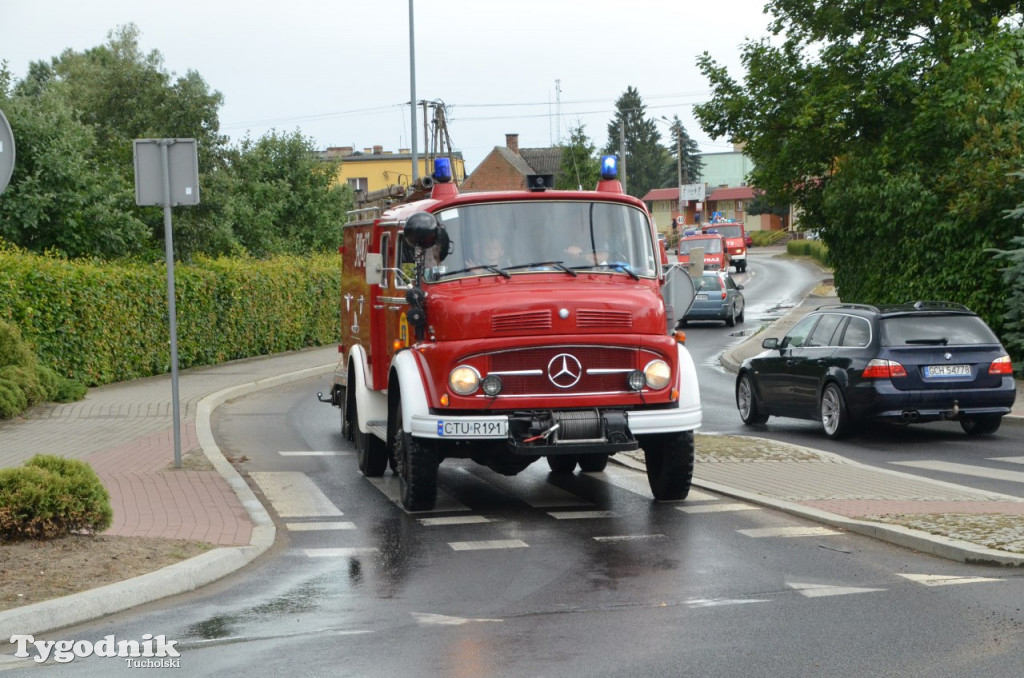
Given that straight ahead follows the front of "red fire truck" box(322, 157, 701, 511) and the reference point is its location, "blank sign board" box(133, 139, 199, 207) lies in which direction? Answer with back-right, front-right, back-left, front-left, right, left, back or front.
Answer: back-right

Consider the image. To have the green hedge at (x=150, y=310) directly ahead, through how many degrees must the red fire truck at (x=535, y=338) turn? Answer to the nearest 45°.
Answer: approximately 135° to its right

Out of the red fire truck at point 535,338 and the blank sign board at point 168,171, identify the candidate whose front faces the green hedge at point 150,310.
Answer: the blank sign board

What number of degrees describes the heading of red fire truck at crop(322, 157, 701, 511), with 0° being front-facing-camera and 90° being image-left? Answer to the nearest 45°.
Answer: approximately 0°

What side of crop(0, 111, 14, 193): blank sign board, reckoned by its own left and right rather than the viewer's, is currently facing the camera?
back

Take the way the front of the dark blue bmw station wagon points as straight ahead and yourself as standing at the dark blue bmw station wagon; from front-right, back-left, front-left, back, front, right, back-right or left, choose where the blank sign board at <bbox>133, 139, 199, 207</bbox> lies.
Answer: left

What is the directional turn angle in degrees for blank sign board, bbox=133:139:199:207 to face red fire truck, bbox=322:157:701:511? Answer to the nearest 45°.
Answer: approximately 135° to its right

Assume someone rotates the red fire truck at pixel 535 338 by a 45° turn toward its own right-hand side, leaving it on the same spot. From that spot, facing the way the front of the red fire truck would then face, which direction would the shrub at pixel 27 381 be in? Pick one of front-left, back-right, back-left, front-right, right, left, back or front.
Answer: right

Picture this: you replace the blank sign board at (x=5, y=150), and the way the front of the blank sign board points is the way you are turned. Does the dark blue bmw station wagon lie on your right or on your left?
on your right

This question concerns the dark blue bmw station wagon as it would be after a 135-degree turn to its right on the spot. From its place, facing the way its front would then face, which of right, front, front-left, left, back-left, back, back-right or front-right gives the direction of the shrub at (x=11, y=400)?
back

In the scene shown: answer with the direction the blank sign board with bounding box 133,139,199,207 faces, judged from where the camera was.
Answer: facing away from the viewer

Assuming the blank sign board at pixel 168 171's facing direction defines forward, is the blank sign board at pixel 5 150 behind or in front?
behind

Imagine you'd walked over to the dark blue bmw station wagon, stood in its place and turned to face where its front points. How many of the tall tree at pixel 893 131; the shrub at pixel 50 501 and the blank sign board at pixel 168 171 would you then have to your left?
2
